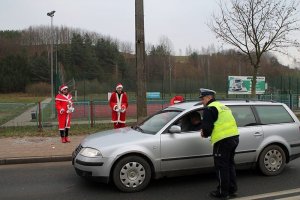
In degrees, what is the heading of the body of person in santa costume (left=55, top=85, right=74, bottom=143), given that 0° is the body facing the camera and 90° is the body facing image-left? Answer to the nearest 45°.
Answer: approximately 315°

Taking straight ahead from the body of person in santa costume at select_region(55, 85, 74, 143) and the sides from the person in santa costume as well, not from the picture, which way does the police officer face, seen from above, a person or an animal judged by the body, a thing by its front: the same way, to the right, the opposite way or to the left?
the opposite way

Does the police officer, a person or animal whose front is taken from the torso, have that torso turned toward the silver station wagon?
yes

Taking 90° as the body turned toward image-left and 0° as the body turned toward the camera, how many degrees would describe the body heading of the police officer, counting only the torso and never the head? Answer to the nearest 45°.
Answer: approximately 135°

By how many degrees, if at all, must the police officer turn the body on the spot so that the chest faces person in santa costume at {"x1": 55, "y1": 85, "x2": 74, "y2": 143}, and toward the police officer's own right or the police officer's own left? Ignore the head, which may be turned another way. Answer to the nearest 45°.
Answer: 0° — they already face them
